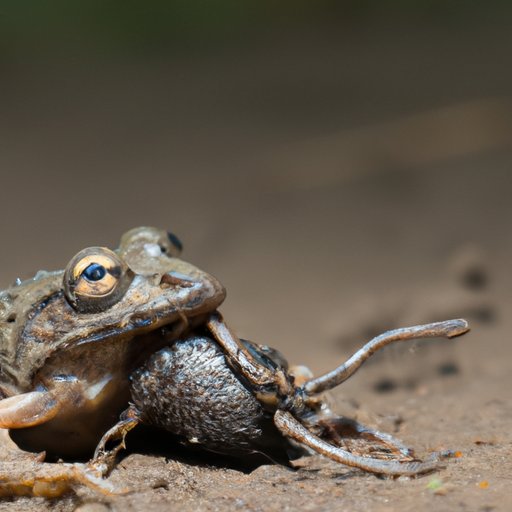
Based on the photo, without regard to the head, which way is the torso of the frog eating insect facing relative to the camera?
to the viewer's right
